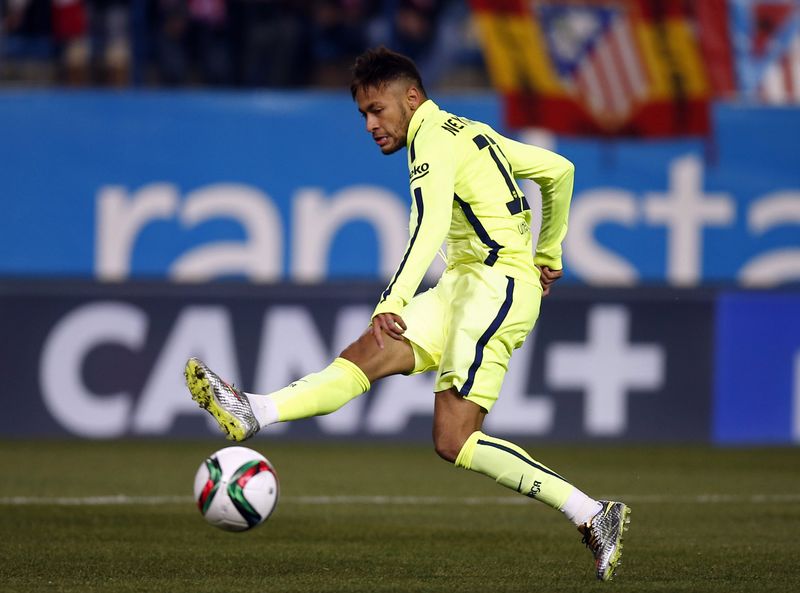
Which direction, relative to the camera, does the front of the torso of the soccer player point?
to the viewer's left

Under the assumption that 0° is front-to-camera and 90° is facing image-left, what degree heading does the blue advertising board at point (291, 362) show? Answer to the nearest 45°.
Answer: approximately 0°

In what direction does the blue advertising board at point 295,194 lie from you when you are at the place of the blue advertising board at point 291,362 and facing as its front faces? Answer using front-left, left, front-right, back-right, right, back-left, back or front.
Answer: back

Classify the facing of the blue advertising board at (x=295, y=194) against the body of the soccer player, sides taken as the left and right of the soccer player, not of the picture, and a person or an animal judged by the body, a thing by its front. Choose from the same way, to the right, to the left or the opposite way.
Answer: to the left

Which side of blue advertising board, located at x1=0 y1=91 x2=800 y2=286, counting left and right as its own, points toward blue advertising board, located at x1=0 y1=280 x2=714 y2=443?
front

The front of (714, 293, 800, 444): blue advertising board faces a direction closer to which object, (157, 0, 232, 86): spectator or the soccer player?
the soccer player

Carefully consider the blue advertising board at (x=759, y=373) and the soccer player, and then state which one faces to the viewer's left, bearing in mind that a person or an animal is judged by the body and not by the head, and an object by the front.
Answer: the soccer player

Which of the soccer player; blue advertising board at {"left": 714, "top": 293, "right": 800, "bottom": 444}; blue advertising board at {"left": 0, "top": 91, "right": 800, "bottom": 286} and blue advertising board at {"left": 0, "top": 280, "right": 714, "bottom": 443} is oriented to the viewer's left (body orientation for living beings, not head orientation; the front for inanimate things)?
the soccer player

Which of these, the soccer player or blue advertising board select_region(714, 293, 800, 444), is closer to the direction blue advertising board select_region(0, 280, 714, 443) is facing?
the soccer player

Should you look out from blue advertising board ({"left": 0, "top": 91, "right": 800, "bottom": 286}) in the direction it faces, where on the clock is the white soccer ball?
The white soccer ball is roughly at 12 o'clock from the blue advertising board.

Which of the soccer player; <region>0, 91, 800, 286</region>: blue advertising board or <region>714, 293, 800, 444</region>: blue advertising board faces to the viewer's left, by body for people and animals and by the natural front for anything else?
the soccer player
